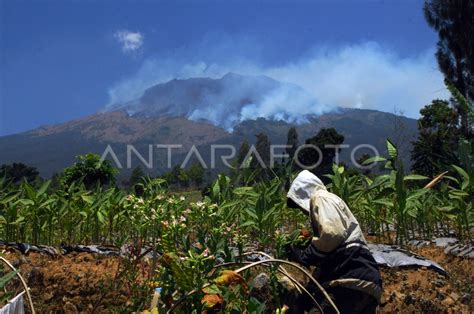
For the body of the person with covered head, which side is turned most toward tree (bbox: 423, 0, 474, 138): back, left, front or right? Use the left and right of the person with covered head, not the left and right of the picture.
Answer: right

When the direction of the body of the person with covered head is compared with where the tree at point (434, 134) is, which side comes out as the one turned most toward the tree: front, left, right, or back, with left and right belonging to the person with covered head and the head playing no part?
right

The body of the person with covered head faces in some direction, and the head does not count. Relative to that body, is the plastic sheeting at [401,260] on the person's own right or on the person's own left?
on the person's own right

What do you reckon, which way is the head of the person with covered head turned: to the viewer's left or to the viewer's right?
to the viewer's left

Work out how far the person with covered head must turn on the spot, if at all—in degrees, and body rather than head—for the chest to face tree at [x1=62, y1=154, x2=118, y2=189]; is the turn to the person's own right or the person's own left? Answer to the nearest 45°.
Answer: approximately 45° to the person's own right

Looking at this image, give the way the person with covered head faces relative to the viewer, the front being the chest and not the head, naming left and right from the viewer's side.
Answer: facing to the left of the viewer
